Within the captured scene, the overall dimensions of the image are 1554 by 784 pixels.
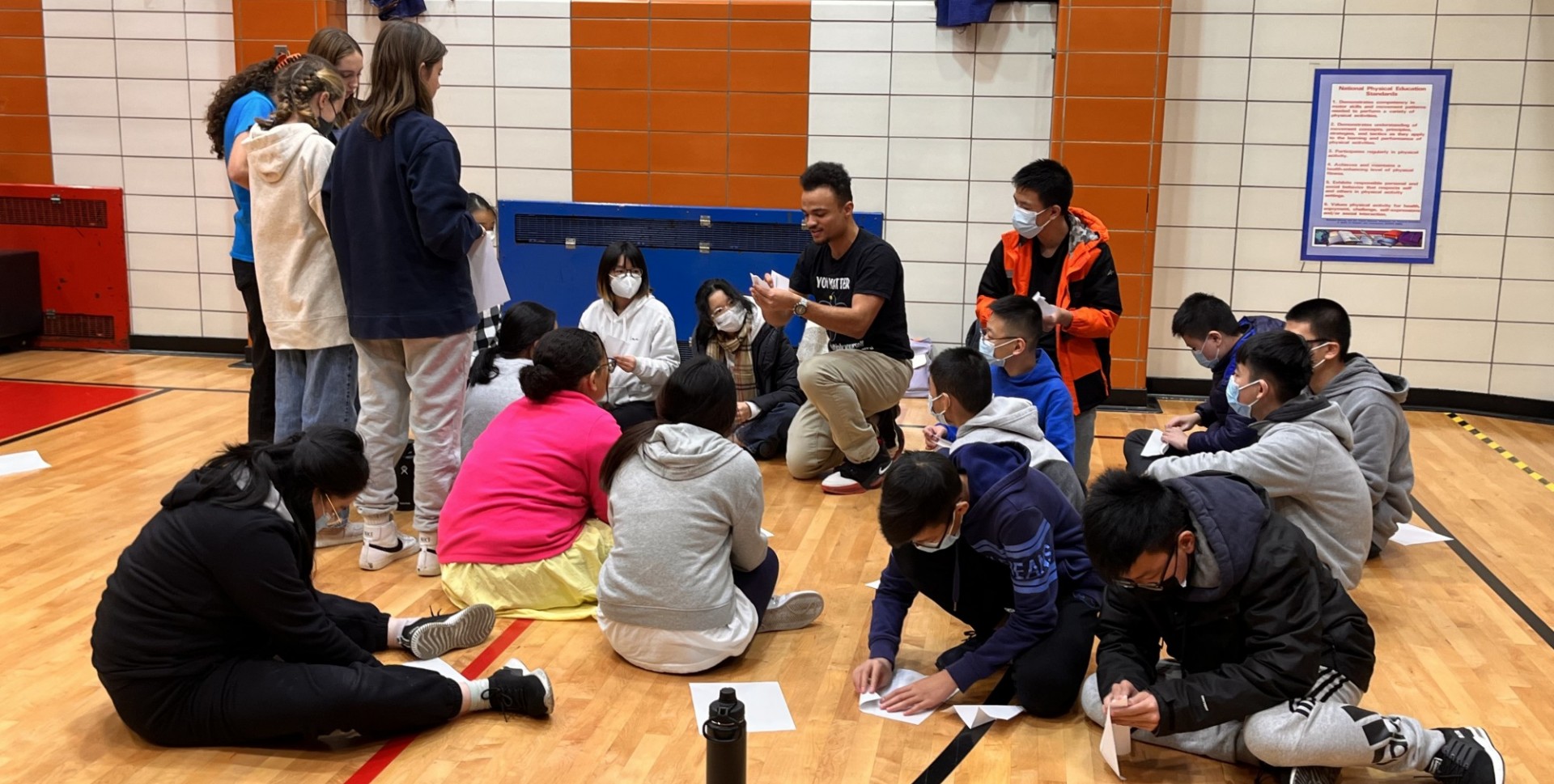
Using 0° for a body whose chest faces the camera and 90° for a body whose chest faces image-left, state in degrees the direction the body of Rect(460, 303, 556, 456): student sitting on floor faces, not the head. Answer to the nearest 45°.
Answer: approximately 225°

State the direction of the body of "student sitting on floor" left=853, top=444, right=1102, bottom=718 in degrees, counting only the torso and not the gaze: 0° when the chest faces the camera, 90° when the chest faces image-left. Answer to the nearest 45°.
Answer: approximately 45°

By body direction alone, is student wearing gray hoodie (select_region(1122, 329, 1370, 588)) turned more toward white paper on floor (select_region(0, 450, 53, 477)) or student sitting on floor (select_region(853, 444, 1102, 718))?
the white paper on floor

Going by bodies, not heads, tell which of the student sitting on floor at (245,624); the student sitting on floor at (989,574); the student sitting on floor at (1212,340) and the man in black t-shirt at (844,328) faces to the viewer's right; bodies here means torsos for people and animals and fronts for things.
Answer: the student sitting on floor at (245,624)

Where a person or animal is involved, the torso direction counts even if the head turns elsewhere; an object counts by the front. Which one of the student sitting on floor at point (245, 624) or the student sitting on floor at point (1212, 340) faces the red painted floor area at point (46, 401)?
the student sitting on floor at point (1212, 340)

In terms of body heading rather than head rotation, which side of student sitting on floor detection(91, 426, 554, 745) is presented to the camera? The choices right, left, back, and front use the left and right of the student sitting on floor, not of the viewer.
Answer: right

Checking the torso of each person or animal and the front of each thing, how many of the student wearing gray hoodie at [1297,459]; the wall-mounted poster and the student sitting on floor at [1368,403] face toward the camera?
1

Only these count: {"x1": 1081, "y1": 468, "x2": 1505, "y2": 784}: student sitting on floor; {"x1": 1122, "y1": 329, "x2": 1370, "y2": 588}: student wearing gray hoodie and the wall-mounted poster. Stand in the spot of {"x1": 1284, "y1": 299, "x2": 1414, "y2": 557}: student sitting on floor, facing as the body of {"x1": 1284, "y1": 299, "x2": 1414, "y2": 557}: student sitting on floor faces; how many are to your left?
2

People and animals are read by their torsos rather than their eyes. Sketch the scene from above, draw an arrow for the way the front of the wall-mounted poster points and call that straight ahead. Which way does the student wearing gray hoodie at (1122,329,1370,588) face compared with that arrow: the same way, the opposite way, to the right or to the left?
to the right

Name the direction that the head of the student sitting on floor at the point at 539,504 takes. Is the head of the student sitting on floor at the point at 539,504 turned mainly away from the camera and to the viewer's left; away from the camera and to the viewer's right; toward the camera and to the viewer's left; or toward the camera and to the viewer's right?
away from the camera and to the viewer's right

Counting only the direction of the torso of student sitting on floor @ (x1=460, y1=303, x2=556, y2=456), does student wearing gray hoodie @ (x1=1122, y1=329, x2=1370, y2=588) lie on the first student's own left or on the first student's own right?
on the first student's own right

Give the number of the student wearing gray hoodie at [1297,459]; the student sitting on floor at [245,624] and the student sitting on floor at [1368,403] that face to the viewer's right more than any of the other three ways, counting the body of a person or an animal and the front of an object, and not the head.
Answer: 1

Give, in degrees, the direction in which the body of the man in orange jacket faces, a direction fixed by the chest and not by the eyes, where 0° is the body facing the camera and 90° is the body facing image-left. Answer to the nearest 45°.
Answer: approximately 45°

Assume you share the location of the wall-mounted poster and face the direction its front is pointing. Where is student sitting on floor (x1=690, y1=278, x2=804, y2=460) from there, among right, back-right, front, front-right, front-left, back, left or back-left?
front-right

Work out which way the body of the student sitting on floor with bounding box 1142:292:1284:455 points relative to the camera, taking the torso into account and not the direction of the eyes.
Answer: to the viewer's left

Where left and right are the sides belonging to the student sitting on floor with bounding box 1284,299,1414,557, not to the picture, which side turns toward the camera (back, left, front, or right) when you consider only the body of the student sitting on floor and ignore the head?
left
